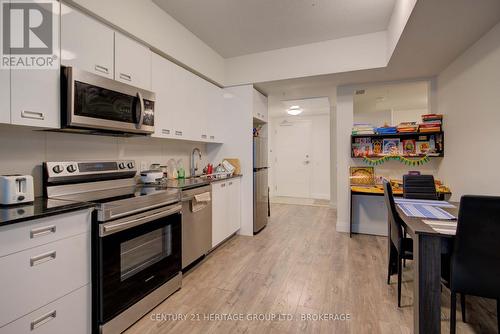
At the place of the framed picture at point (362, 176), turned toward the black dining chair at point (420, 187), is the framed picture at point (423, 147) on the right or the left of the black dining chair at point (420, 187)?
left

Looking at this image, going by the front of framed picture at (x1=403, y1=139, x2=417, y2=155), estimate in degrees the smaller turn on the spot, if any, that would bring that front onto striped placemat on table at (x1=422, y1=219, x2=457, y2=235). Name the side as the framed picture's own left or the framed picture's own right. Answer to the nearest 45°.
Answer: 0° — it already faces it

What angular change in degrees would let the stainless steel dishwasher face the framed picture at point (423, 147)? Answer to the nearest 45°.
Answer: approximately 45° to its left

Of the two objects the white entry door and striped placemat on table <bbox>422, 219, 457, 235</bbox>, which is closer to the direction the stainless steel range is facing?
the striped placemat on table

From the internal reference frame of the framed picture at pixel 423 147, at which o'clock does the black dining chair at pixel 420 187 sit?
The black dining chair is roughly at 12 o'clock from the framed picture.

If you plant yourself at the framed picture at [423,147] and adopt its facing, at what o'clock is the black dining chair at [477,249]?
The black dining chair is roughly at 12 o'clock from the framed picture.

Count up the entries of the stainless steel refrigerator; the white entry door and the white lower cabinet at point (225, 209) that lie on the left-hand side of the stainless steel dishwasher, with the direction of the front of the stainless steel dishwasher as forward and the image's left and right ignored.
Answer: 3

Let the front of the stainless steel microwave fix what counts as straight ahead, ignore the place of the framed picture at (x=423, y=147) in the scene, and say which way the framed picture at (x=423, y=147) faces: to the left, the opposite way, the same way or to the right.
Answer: to the right

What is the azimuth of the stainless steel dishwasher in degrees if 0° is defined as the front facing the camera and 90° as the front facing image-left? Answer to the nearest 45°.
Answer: approximately 315°

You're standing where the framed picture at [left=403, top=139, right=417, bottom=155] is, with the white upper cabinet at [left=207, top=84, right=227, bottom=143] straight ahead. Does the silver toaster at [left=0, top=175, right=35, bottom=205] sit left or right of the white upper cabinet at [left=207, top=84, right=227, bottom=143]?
left

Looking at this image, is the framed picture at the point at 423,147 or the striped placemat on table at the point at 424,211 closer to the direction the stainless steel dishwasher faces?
the striped placemat on table

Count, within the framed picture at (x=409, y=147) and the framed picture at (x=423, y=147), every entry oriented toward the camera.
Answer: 2
